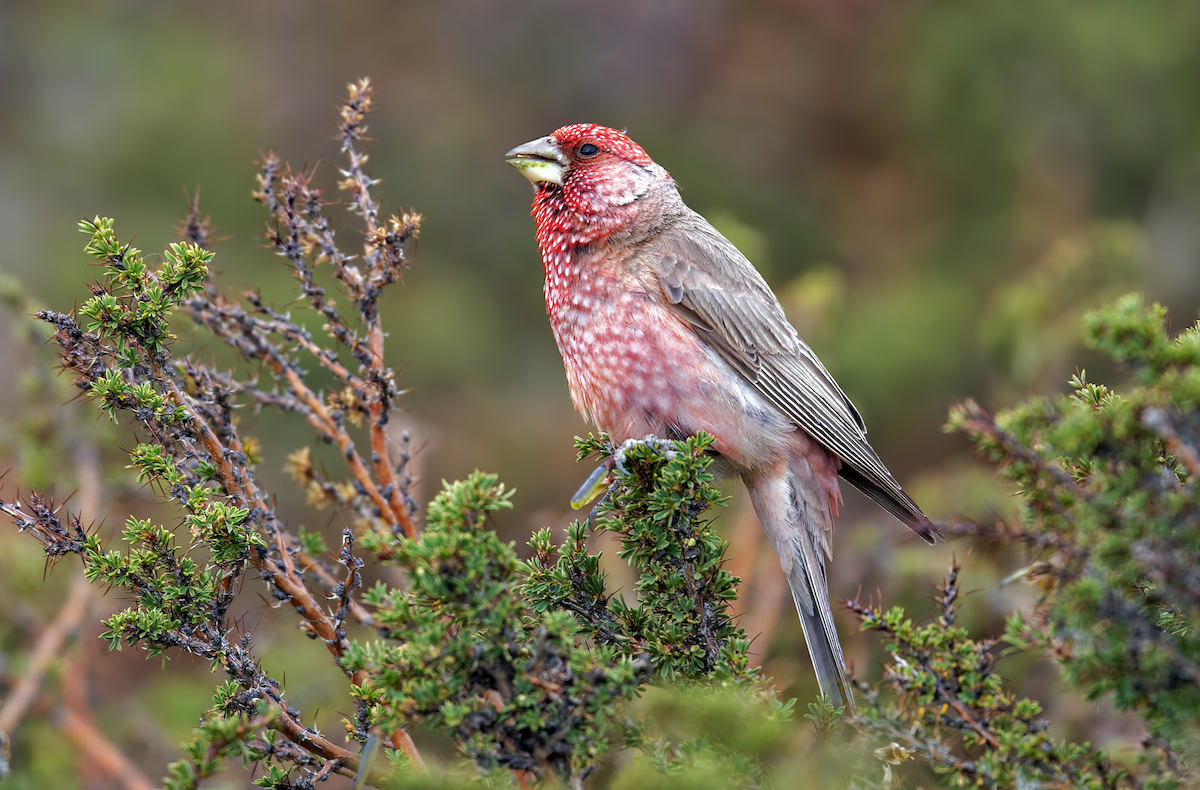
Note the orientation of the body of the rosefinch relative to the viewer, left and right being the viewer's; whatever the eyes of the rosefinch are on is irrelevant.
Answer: facing to the left of the viewer

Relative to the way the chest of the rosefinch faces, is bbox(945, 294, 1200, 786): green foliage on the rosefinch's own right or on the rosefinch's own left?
on the rosefinch's own left
